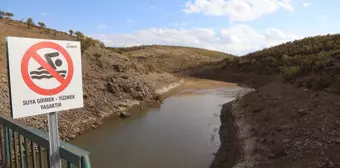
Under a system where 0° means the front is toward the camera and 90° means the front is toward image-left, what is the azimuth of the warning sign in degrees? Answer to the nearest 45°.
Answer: approximately 315°

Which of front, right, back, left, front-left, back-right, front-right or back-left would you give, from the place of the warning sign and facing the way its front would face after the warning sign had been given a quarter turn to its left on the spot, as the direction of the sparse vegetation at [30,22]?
front-left

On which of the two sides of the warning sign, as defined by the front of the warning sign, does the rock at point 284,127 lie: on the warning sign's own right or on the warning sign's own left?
on the warning sign's own left
